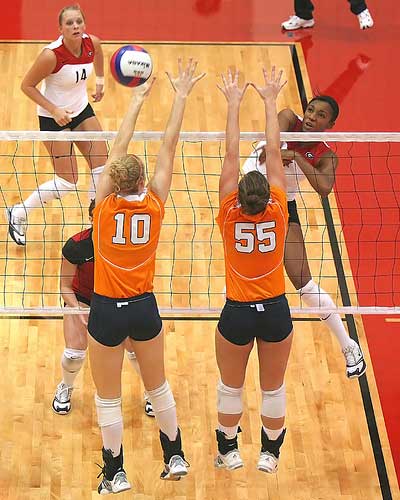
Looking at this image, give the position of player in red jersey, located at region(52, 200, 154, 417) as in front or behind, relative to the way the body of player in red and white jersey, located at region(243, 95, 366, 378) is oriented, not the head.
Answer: in front

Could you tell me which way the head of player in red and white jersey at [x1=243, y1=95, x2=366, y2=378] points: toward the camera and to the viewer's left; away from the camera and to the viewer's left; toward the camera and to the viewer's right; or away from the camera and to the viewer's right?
toward the camera and to the viewer's left

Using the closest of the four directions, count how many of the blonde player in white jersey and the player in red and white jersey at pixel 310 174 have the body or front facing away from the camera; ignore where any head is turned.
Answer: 0

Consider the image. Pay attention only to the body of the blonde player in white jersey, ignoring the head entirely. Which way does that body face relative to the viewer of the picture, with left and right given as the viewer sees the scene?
facing the viewer and to the right of the viewer
